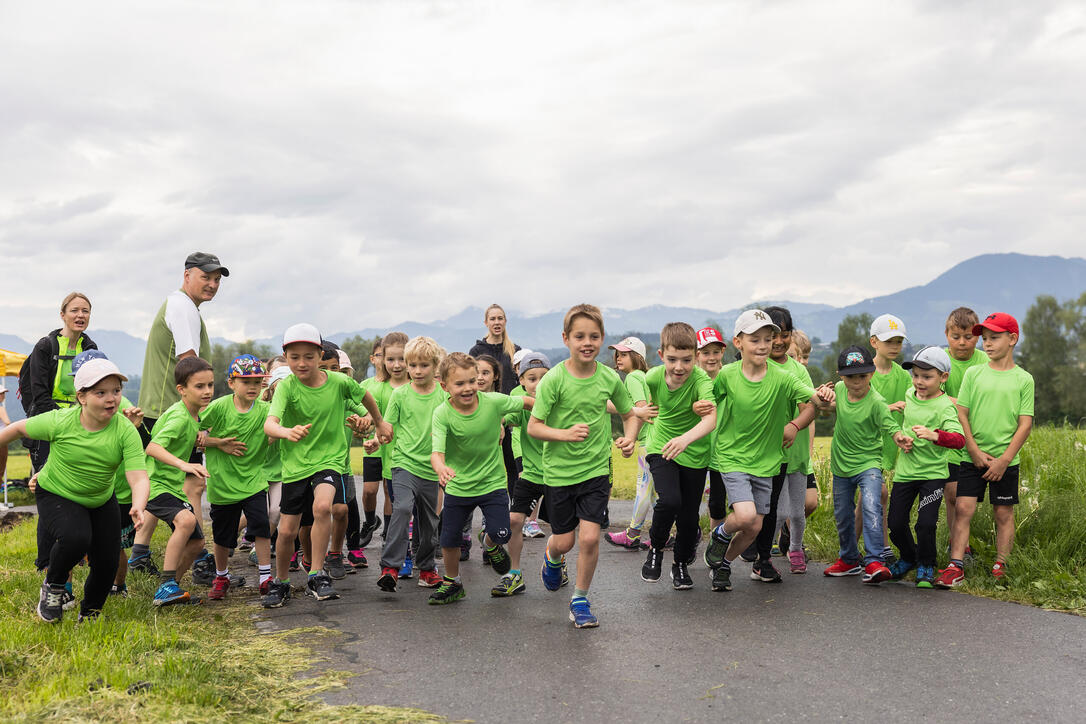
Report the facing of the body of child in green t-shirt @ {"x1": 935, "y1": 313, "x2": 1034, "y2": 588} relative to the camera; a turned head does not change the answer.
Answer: toward the camera

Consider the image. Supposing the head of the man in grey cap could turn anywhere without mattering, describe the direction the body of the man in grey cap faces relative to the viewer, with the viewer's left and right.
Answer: facing to the right of the viewer

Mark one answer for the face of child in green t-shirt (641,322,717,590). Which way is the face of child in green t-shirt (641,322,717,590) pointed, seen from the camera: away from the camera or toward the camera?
toward the camera

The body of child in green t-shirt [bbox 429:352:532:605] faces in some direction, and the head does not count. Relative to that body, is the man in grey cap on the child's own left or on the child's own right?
on the child's own right

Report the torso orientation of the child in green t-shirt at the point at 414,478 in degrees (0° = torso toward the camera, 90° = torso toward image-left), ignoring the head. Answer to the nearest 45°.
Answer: approximately 0°

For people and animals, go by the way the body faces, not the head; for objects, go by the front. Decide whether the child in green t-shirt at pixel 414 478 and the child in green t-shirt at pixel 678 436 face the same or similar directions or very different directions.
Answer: same or similar directions

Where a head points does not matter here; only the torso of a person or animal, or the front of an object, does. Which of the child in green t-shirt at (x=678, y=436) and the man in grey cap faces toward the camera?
the child in green t-shirt

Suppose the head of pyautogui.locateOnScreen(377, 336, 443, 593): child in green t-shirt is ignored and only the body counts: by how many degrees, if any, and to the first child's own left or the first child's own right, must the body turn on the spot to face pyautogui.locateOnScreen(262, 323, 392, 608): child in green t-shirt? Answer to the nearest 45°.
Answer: approximately 90° to the first child's own right

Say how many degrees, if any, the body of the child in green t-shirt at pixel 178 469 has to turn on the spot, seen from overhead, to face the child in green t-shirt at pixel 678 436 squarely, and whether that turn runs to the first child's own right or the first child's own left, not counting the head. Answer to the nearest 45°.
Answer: approximately 45° to the first child's own left

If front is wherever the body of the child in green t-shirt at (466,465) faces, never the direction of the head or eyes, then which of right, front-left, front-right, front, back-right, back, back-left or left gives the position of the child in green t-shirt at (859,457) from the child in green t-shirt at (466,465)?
left

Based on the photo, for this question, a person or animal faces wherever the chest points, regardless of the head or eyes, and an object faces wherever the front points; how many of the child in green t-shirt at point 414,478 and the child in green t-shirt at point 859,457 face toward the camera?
2

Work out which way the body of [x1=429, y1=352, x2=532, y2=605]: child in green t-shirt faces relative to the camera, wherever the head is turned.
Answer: toward the camera

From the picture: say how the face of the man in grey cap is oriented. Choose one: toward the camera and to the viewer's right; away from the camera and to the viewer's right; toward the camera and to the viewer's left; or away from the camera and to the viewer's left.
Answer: toward the camera and to the viewer's right

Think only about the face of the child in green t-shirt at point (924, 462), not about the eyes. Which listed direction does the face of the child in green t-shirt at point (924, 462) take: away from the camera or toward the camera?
toward the camera

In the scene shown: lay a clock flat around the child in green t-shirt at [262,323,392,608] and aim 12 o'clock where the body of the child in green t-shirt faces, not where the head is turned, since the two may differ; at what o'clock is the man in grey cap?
The man in grey cap is roughly at 4 o'clock from the child in green t-shirt.

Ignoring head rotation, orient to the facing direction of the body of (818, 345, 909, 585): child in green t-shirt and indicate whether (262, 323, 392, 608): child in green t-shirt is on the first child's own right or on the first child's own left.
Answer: on the first child's own right
